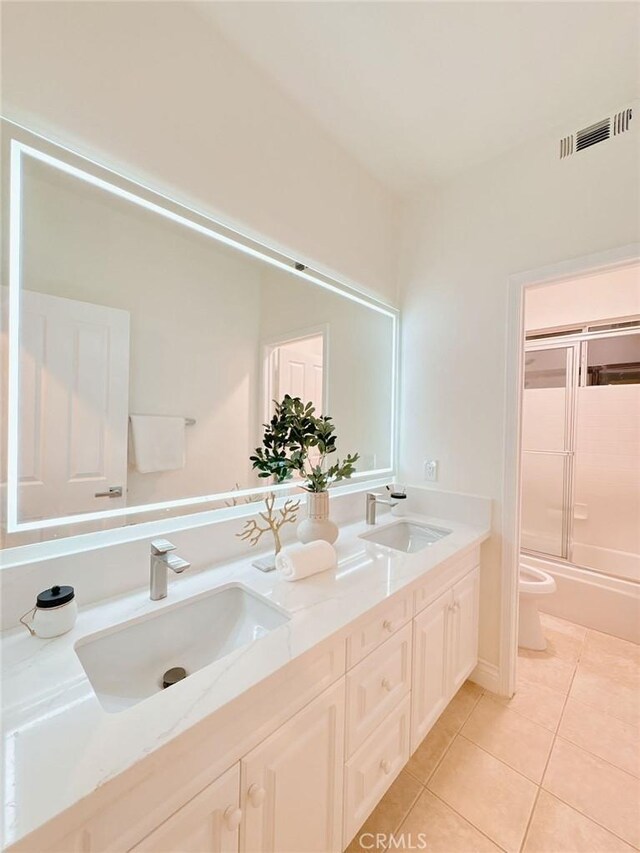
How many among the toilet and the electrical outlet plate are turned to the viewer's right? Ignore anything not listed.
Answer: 1

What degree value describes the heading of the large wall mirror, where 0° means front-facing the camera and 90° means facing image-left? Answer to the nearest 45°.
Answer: approximately 315°

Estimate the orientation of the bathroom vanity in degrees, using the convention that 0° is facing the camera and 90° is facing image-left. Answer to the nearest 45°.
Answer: approximately 315°

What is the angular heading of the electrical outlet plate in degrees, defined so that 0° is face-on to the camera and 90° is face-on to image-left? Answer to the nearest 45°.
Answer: approximately 45°

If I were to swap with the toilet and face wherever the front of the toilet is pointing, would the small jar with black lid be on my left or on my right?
on my right

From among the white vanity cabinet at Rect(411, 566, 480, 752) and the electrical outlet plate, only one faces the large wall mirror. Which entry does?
the electrical outlet plate

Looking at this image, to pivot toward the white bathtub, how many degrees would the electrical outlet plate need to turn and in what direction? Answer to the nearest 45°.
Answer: approximately 180°
